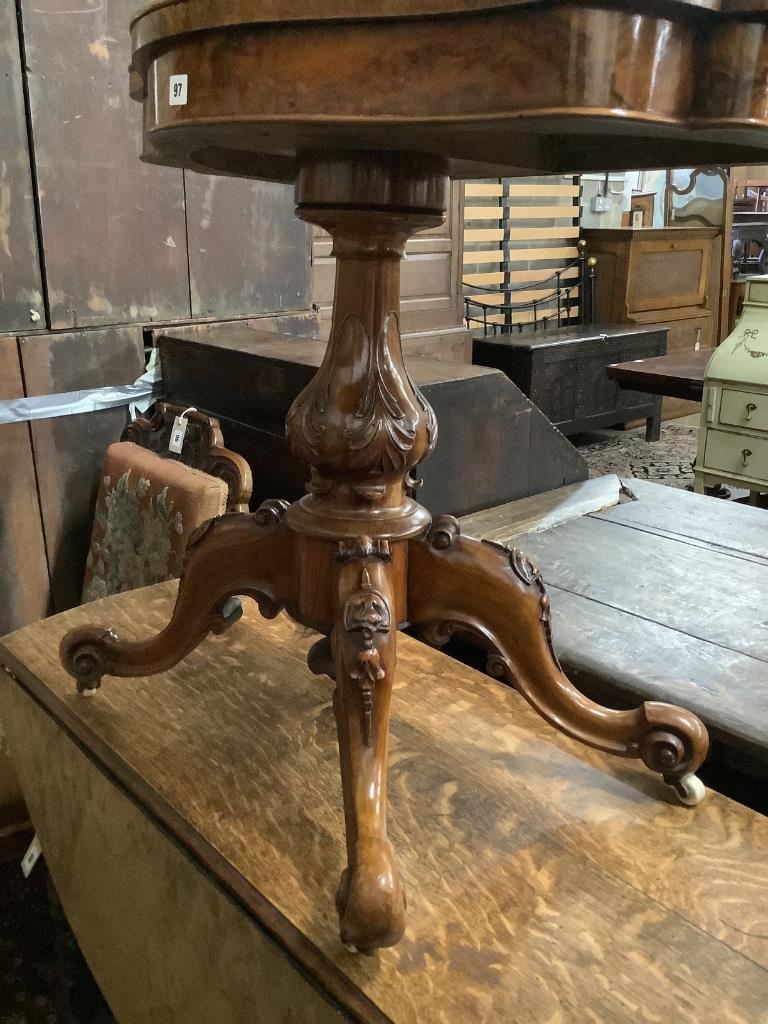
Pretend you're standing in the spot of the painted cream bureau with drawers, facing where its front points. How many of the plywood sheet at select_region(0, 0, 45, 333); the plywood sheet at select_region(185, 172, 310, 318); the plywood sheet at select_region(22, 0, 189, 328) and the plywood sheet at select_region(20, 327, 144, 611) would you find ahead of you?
4

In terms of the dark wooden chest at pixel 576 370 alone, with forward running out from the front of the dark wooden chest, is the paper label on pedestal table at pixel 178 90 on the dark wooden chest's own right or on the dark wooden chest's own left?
on the dark wooden chest's own right

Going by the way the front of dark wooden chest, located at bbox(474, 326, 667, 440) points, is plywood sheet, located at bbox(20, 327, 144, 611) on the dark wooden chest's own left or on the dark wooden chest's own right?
on the dark wooden chest's own right

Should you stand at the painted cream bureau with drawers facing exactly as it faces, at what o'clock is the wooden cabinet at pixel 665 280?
The wooden cabinet is roughly at 4 o'clock from the painted cream bureau with drawers.

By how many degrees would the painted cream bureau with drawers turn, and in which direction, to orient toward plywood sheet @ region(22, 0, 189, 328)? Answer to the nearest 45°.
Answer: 0° — it already faces it

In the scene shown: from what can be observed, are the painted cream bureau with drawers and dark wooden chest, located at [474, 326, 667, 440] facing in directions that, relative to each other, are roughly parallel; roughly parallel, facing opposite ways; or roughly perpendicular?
roughly perpendicular

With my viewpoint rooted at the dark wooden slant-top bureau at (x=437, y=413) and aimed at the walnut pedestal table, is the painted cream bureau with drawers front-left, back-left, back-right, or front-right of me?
back-left

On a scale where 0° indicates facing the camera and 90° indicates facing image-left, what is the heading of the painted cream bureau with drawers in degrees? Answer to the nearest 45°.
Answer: approximately 45°
